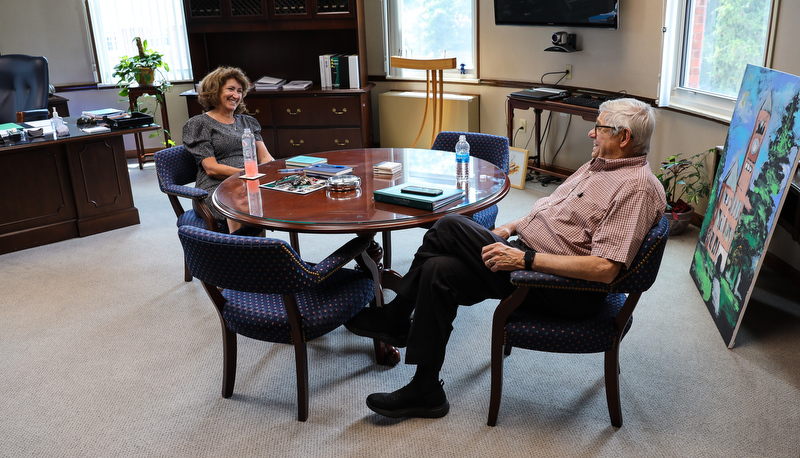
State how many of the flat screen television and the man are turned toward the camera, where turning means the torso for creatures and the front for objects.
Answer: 1

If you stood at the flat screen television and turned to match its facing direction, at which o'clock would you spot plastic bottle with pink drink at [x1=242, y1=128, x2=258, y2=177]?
The plastic bottle with pink drink is roughly at 1 o'clock from the flat screen television.

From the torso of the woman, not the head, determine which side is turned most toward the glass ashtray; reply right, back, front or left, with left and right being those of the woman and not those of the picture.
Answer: front

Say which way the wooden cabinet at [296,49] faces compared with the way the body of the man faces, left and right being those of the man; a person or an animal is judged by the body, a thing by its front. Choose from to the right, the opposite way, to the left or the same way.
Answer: to the left

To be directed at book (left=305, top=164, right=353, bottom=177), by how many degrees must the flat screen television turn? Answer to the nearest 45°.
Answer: approximately 45° to its right

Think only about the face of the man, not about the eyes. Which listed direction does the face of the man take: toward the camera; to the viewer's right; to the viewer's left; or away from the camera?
to the viewer's left

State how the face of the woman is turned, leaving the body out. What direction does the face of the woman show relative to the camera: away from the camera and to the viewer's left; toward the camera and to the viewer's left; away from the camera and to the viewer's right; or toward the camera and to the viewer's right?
toward the camera and to the viewer's right

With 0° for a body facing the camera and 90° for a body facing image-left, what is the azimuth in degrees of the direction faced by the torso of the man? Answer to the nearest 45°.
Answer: approximately 90°

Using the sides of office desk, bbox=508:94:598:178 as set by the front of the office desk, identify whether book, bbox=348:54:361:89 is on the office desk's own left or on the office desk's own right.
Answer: on the office desk's own right

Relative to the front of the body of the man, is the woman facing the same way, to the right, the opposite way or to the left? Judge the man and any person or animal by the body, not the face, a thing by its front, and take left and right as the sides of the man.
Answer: the opposite way

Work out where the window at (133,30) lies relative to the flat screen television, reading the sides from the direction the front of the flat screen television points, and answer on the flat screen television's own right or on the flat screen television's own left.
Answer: on the flat screen television's own right

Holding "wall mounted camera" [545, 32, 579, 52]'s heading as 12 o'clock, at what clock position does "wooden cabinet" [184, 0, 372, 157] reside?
The wooden cabinet is roughly at 2 o'clock from the wall mounted camera.

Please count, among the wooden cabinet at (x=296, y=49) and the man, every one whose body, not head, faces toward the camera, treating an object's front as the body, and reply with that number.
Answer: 1

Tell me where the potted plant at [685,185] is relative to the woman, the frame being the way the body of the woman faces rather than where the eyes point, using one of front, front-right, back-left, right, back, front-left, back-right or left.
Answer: front-left

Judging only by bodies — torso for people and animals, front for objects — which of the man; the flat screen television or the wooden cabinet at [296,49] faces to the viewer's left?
the man

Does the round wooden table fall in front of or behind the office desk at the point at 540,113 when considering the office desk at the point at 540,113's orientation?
in front

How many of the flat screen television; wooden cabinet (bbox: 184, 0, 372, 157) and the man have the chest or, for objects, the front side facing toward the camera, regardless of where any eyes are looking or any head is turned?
2

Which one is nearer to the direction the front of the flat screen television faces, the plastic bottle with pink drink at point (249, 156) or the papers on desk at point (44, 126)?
the plastic bottle with pink drink
